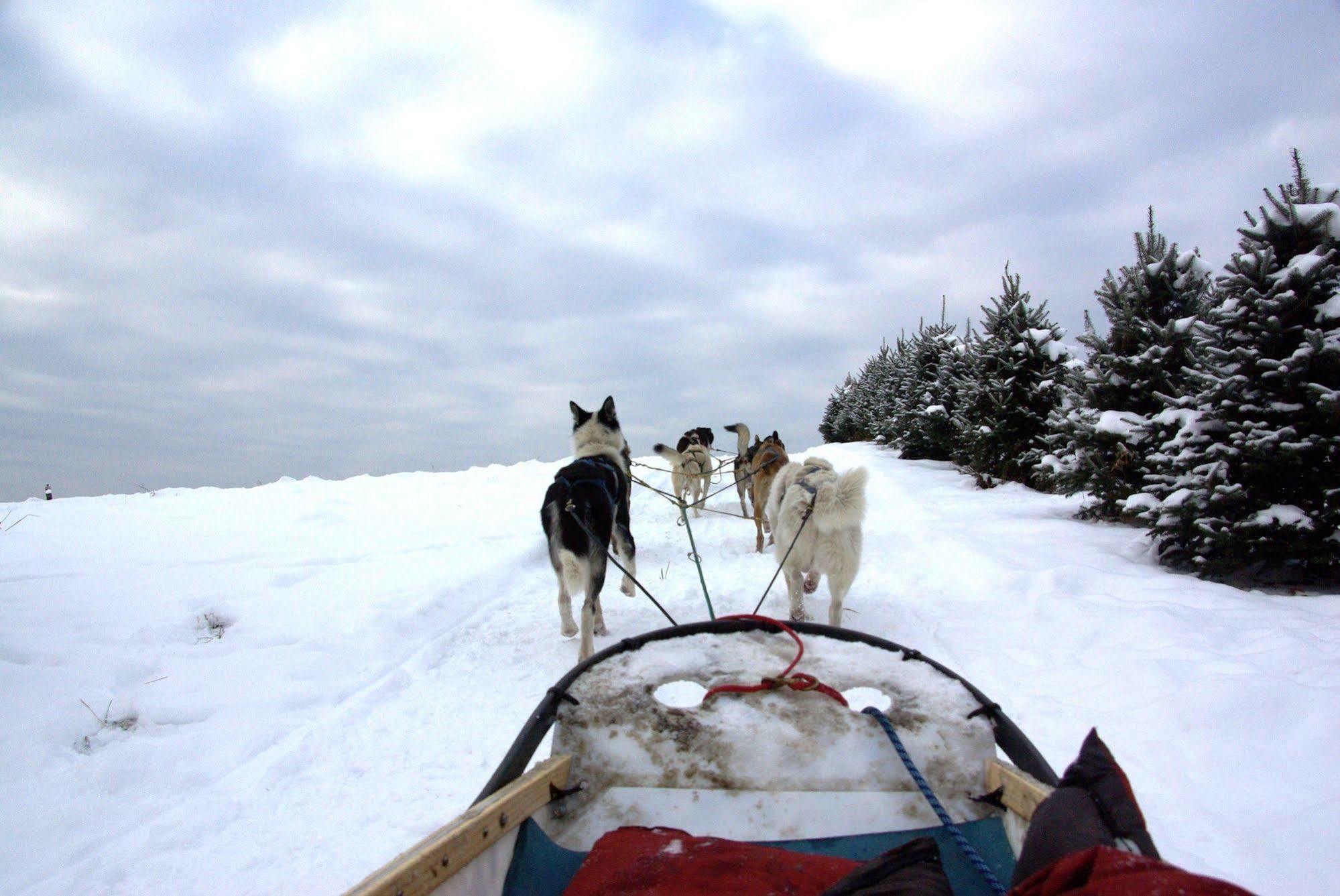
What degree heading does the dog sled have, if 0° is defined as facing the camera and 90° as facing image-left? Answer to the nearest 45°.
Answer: approximately 180°

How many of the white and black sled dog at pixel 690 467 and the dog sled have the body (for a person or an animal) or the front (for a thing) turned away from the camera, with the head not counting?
2

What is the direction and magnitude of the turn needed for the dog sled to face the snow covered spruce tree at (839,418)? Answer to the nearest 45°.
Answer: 0° — it already faces it

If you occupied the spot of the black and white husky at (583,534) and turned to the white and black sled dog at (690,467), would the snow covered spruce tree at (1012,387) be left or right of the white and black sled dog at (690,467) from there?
right

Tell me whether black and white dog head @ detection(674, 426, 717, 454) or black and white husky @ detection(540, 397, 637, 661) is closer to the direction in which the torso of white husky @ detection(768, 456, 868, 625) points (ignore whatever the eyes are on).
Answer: the black and white dog head

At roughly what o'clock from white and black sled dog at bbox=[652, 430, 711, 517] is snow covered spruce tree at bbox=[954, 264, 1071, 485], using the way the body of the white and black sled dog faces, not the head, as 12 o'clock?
The snow covered spruce tree is roughly at 3 o'clock from the white and black sled dog.

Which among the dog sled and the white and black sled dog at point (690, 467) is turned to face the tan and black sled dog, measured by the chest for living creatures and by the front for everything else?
the dog sled

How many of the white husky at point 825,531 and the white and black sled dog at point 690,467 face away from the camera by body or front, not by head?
2

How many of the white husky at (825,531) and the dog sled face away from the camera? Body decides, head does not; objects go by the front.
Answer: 2

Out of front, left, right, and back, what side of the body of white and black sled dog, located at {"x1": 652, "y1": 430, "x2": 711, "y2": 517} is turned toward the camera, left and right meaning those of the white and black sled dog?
back

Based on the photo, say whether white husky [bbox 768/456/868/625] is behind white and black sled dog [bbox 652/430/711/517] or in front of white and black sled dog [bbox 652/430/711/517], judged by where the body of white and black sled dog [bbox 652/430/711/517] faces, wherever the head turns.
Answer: behind

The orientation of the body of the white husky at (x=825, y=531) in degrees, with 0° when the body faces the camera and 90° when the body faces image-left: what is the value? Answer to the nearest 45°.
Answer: approximately 180°

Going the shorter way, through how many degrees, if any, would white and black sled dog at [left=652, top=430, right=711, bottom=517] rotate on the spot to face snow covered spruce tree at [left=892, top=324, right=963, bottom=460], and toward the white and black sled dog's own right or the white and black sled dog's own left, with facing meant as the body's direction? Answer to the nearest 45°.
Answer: approximately 45° to the white and black sled dog's own right
